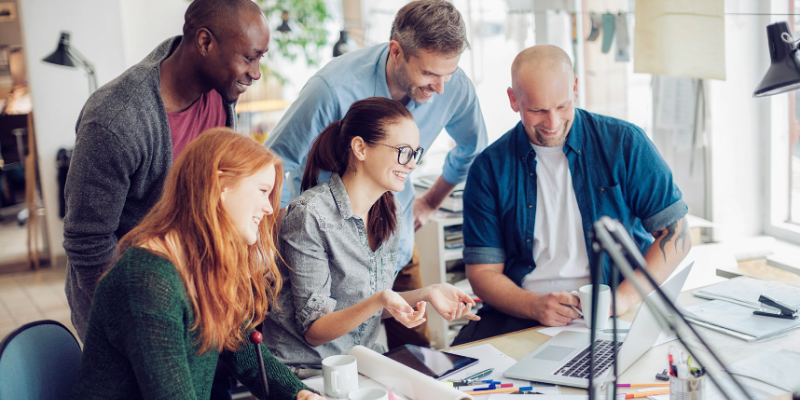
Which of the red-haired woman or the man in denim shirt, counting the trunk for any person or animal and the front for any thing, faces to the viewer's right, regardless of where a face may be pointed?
the red-haired woman

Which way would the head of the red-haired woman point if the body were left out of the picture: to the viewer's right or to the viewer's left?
to the viewer's right

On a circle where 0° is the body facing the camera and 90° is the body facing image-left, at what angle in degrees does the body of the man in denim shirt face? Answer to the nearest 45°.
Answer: approximately 0°

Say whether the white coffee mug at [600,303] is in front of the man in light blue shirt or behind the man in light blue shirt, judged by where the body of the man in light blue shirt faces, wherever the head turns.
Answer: in front

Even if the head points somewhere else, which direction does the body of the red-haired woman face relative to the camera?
to the viewer's right

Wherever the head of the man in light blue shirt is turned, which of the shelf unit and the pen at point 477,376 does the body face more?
the pen

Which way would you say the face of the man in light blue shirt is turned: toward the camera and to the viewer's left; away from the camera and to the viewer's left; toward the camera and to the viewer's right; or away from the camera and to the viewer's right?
toward the camera and to the viewer's right

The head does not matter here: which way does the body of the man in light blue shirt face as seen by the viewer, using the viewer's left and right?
facing the viewer and to the right of the viewer

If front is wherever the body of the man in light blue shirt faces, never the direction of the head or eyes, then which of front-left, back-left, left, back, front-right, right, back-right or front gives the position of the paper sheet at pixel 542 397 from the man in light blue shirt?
front-right

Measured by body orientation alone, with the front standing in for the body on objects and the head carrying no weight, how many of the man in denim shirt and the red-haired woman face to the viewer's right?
1

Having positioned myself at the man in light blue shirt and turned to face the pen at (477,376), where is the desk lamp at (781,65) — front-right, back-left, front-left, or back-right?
front-left
